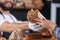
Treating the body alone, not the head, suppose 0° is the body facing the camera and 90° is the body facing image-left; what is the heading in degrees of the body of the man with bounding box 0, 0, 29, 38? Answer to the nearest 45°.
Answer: approximately 315°
